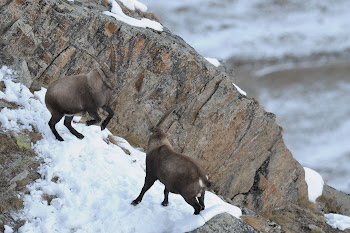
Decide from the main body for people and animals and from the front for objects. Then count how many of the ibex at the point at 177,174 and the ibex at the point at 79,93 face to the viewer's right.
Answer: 1

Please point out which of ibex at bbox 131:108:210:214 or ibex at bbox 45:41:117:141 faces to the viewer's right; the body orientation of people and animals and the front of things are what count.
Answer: ibex at bbox 45:41:117:141

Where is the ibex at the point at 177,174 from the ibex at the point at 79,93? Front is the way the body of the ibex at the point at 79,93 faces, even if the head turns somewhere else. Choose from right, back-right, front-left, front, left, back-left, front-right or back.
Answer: front-right

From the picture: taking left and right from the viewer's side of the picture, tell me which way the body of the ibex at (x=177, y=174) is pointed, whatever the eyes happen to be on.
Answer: facing away from the viewer and to the left of the viewer

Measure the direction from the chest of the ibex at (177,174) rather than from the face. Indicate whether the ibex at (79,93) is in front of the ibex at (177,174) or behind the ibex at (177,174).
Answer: in front

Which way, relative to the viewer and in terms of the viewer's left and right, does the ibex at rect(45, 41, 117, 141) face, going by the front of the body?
facing to the right of the viewer
